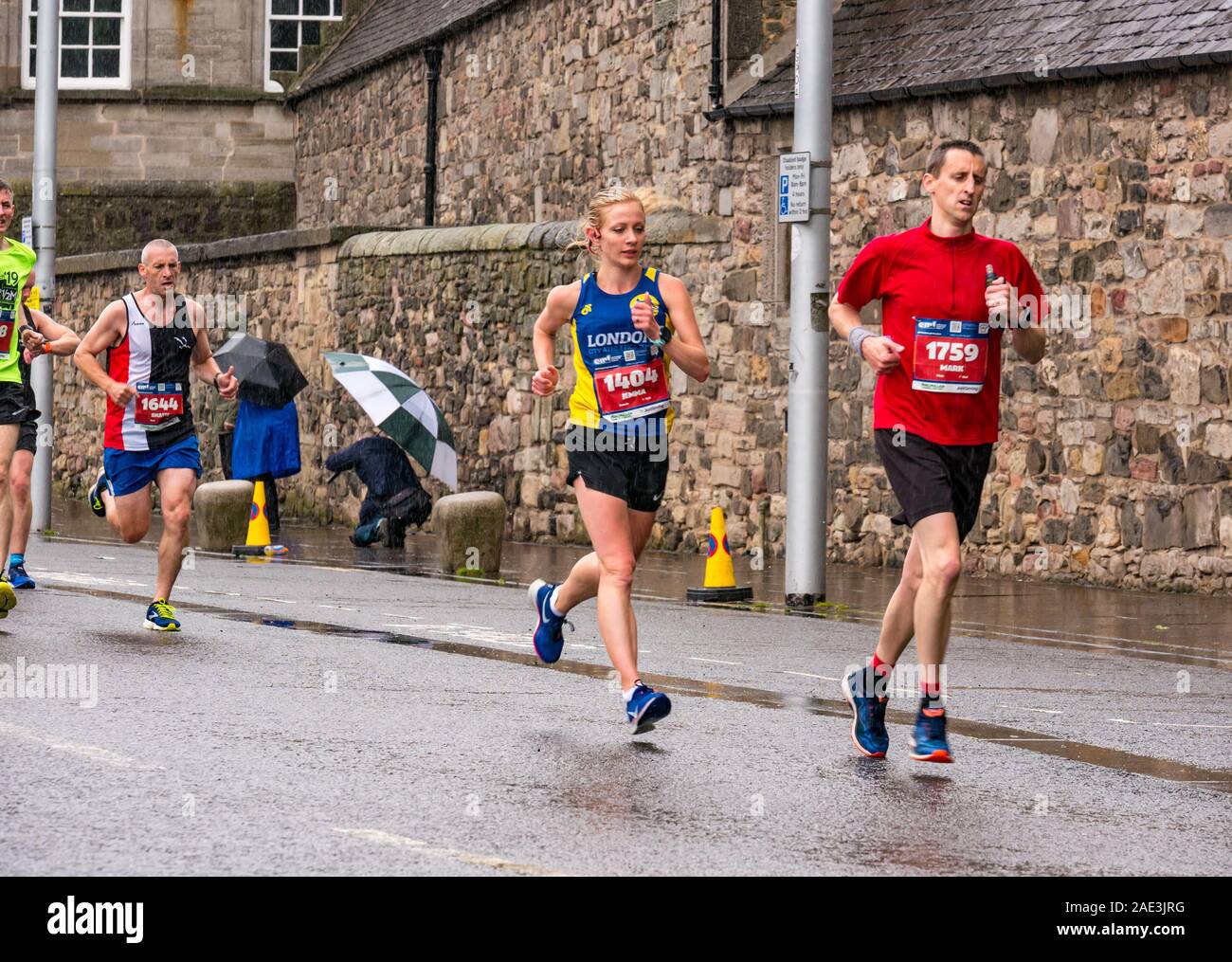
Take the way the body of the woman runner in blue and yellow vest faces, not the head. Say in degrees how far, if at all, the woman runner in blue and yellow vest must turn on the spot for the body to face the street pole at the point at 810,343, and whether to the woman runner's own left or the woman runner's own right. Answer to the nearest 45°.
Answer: approximately 135° to the woman runner's own left

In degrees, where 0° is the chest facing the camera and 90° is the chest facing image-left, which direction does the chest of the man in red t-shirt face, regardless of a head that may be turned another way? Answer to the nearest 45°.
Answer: approximately 315°

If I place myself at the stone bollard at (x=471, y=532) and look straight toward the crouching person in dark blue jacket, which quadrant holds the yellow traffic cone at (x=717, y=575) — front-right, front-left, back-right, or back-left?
back-right

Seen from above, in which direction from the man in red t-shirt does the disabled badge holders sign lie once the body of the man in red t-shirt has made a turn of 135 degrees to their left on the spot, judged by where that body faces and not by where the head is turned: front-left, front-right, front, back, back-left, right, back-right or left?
front

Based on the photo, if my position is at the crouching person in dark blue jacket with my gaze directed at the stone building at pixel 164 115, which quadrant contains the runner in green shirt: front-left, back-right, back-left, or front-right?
back-left

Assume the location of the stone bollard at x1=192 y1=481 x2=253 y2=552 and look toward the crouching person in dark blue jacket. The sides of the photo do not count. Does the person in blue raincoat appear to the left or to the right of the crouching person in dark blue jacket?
left

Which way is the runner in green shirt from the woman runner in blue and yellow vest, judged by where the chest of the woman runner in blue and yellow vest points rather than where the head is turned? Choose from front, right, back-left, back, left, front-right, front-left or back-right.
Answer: back

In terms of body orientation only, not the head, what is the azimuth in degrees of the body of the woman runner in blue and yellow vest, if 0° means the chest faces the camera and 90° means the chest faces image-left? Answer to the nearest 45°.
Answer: approximately 315°

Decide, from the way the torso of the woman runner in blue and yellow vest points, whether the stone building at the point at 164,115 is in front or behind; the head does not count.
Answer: behind

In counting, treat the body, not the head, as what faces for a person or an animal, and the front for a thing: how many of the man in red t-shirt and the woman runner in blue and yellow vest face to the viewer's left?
0

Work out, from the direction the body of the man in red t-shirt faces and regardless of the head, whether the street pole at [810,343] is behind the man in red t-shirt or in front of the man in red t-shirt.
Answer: behind
